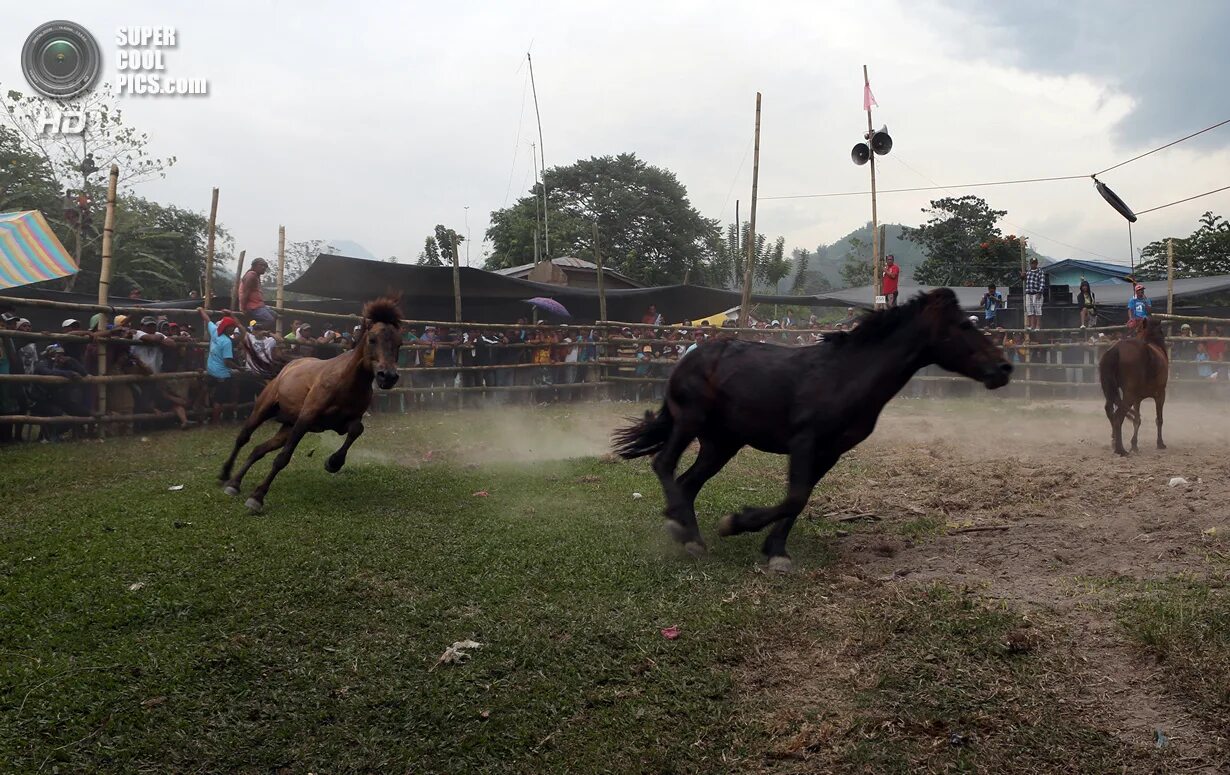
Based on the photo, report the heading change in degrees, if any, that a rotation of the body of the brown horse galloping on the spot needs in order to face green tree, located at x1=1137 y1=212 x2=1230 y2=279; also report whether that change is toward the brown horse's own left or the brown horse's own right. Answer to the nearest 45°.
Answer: approximately 90° to the brown horse's own left

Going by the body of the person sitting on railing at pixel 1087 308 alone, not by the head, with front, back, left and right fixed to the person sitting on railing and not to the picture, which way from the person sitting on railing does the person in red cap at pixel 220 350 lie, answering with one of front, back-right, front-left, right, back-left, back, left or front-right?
front-right

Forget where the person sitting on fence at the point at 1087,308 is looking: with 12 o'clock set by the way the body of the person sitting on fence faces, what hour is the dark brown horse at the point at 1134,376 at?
The dark brown horse is roughly at 12 o'clock from the person sitting on fence.

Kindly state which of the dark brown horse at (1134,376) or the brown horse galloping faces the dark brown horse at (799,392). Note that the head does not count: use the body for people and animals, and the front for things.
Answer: the brown horse galloping

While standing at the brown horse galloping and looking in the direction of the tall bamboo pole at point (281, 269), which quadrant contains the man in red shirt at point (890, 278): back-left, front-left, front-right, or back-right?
front-right

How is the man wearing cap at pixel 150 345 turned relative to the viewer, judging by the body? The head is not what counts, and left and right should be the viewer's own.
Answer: facing the viewer and to the right of the viewer

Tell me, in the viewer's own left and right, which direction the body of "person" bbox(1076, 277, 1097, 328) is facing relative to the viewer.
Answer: facing the viewer

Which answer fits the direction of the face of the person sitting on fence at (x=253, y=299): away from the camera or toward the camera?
toward the camera

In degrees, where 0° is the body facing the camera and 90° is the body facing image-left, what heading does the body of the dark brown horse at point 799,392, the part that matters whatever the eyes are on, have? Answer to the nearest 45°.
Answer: approximately 270°

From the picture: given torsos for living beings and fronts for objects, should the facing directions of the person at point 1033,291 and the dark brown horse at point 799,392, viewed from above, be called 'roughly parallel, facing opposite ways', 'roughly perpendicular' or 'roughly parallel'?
roughly perpendicular
